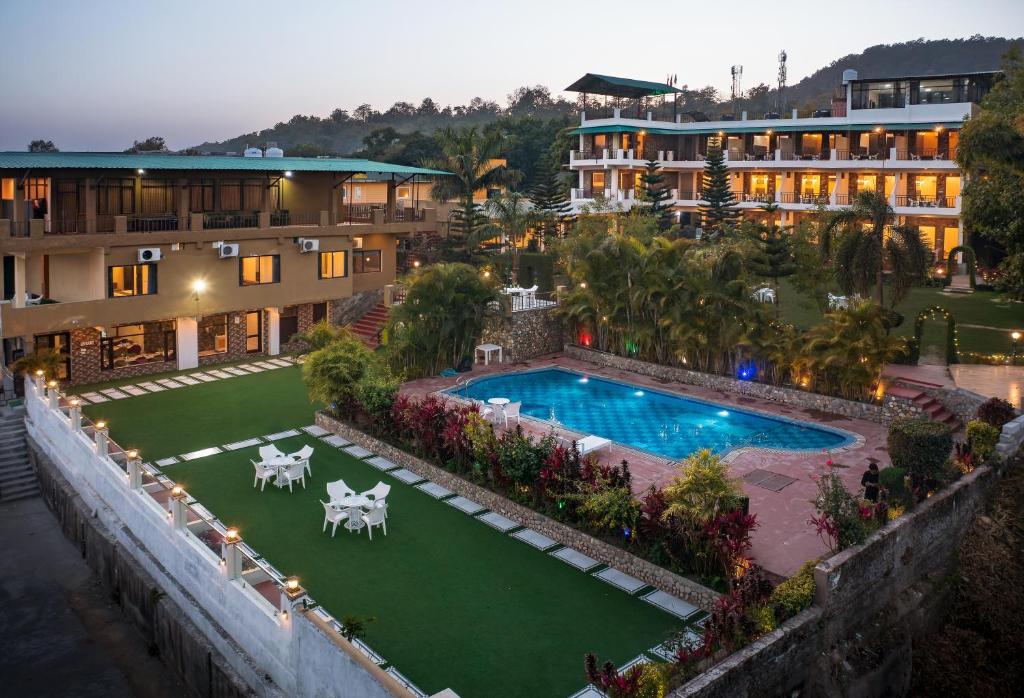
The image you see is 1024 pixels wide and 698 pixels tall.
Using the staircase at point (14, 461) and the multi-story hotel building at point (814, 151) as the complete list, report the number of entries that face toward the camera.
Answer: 2

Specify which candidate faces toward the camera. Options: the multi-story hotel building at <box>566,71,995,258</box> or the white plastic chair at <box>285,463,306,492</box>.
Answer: the multi-story hotel building

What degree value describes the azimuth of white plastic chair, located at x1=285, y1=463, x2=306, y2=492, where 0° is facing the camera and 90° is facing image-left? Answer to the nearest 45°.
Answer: approximately 135°

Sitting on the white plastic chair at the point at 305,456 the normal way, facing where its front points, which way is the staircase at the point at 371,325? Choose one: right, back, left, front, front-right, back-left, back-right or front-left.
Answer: back-right

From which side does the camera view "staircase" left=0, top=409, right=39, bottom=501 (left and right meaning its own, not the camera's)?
front

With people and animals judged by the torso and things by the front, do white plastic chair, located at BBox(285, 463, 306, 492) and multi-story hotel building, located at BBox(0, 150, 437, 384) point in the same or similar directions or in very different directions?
very different directions

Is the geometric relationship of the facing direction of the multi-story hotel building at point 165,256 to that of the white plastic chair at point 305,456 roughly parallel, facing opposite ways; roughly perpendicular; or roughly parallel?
roughly perpendicular

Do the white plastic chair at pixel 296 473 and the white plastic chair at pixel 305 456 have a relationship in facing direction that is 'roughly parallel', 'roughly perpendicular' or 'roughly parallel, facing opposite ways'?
roughly perpendicular

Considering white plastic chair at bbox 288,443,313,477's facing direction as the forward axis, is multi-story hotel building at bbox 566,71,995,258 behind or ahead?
behind

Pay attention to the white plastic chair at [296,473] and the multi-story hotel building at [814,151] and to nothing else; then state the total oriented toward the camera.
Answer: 1

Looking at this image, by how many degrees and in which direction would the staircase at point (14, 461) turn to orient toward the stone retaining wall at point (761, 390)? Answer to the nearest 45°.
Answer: approximately 90° to its left

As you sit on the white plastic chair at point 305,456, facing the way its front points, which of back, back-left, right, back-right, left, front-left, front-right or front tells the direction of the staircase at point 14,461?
right

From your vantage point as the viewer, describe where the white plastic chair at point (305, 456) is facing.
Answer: facing the viewer and to the left of the viewer
